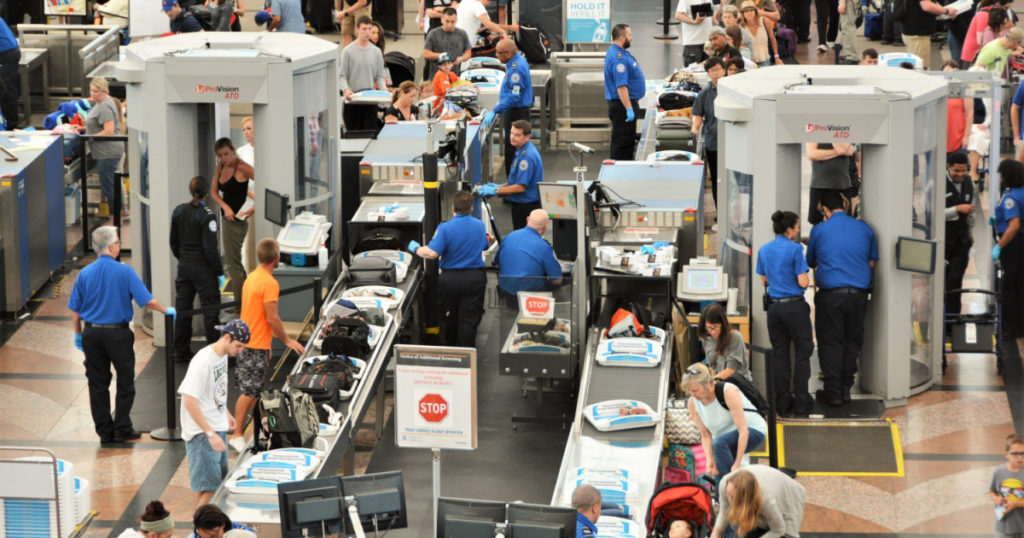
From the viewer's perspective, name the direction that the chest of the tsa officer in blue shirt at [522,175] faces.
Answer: to the viewer's left

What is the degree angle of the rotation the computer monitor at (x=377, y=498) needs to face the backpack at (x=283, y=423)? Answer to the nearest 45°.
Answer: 0° — it already faces it

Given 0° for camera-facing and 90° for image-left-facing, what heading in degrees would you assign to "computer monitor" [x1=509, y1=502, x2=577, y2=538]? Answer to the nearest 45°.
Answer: approximately 180°

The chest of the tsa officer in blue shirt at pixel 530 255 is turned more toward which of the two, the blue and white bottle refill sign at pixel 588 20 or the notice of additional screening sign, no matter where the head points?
the blue and white bottle refill sign

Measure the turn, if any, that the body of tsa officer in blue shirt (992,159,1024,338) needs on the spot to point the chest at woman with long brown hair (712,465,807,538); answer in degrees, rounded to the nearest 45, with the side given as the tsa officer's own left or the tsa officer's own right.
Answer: approximately 90° to the tsa officer's own left

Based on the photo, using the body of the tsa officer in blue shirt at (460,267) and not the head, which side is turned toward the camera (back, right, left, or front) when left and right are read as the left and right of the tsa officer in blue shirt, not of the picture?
back

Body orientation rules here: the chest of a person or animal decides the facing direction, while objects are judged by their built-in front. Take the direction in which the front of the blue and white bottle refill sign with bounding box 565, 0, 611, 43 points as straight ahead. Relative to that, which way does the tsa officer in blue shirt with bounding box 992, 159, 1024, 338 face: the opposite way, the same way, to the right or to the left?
to the right

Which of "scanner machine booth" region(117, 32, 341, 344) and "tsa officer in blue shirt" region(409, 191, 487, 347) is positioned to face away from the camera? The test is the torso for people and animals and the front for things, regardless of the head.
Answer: the tsa officer in blue shirt

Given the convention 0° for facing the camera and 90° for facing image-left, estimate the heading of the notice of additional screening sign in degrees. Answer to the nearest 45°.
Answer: approximately 0°
